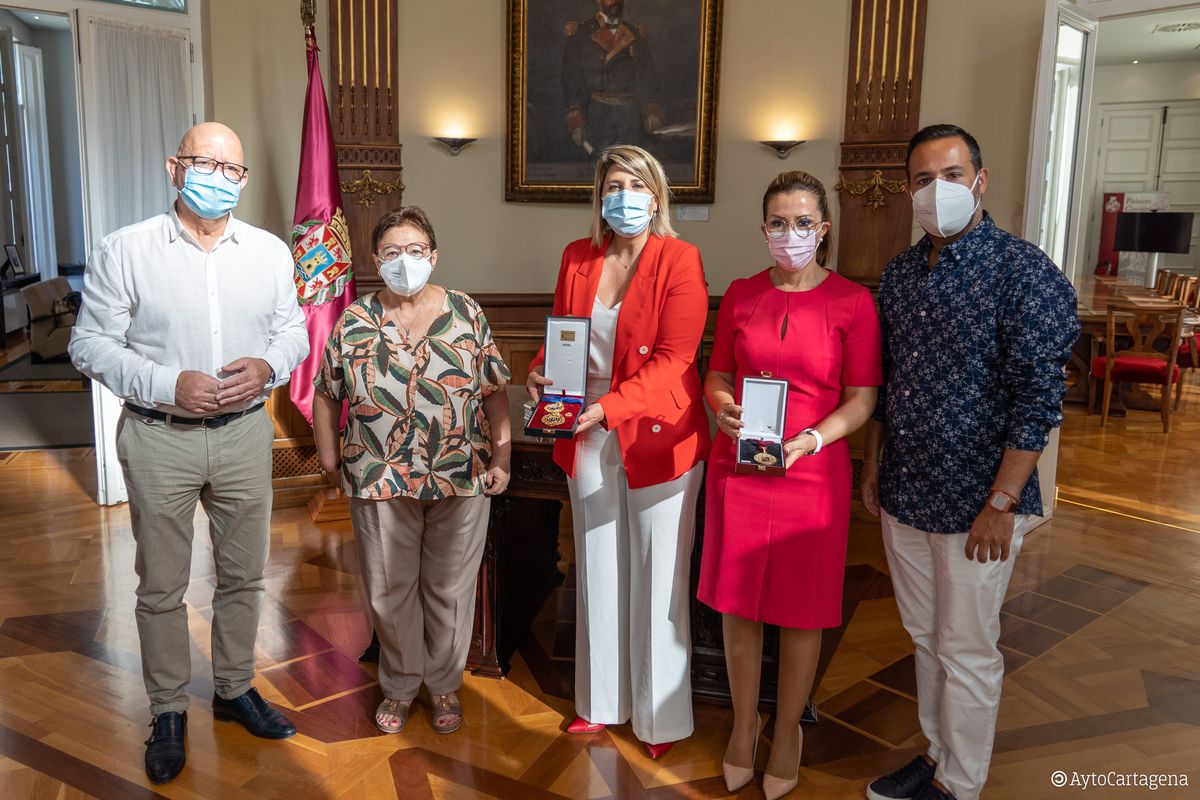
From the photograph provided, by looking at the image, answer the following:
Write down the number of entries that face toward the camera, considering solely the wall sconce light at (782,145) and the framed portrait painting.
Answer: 2

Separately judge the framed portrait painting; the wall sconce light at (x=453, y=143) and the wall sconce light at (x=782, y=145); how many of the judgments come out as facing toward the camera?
3

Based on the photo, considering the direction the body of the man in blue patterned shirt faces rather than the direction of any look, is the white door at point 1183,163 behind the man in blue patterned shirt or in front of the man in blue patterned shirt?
behind

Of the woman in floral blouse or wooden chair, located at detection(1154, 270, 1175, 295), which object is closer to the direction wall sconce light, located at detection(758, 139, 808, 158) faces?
the woman in floral blouse

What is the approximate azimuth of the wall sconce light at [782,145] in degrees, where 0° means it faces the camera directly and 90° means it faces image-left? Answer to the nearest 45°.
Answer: approximately 0°

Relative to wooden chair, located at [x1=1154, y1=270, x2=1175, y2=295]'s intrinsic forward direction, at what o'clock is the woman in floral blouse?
The woman in floral blouse is roughly at 11 o'clock from the wooden chair.

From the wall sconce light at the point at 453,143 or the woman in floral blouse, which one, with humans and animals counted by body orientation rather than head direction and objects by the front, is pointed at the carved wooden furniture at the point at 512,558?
the wall sconce light

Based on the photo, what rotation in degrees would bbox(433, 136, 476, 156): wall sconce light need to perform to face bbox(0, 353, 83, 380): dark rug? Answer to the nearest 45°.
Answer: approximately 135° to its right

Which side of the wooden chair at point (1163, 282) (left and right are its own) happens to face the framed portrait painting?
front

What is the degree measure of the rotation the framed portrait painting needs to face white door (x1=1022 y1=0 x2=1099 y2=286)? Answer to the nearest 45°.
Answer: approximately 90° to its left

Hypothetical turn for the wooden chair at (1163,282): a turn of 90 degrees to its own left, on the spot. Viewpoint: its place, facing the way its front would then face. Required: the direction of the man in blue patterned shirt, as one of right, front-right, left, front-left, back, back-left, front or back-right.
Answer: front-right

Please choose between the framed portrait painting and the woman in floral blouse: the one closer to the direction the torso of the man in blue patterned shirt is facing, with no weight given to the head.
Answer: the woman in floral blouse
